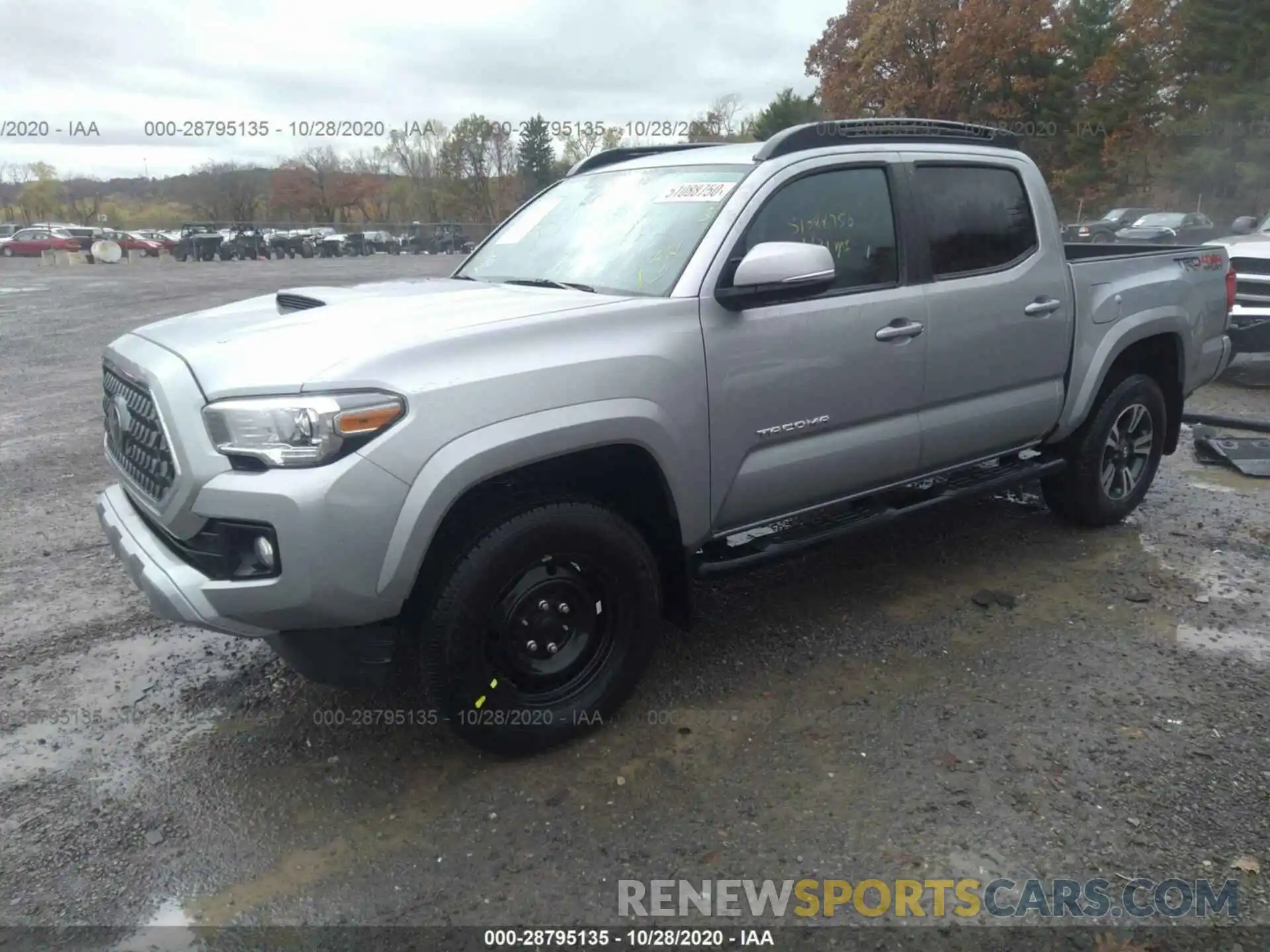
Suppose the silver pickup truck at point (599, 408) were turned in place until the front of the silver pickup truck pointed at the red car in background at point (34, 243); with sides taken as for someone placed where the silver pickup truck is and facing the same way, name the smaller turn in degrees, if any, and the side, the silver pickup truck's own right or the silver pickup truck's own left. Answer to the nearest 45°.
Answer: approximately 90° to the silver pickup truck's own right

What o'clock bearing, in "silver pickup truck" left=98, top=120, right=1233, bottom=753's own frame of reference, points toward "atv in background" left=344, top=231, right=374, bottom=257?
The atv in background is roughly at 4 o'clock from the silver pickup truck.

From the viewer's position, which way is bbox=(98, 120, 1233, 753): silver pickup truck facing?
facing the viewer and to the left of the viewer

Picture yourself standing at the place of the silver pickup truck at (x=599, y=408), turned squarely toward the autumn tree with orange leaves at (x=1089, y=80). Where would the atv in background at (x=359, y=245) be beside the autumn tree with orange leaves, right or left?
left

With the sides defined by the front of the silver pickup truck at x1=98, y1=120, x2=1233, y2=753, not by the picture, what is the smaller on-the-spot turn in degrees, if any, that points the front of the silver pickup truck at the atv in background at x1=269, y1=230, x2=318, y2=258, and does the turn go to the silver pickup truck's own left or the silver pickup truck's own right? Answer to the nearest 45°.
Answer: approximately 135° to the silver pickup truck's own right

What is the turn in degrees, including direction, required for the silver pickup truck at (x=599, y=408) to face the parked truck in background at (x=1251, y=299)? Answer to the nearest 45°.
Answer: approximately 180°

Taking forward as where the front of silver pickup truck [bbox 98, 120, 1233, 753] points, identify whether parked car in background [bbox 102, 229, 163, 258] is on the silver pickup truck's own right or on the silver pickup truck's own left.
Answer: on the silver pickup truck's own right

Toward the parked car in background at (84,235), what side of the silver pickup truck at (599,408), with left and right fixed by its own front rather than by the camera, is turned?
right

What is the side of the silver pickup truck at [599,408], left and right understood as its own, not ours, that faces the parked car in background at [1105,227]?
back

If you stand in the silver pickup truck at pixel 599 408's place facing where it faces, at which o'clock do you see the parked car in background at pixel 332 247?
The parked car in background is roughly at 4 o'clock from the silver pickup truck.

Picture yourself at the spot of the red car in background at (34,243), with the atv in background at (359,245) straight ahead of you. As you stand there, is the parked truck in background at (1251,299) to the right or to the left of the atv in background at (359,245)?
right

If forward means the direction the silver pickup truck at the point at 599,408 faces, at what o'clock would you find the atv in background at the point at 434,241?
The atv in background is roughly at 4 o'clock from the silver pickup truck.

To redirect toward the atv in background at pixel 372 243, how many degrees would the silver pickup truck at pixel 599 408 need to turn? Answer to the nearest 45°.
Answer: approximately 135° to its right
